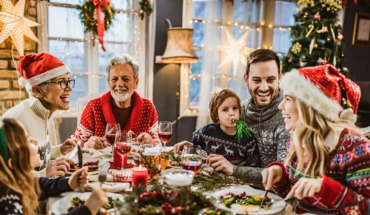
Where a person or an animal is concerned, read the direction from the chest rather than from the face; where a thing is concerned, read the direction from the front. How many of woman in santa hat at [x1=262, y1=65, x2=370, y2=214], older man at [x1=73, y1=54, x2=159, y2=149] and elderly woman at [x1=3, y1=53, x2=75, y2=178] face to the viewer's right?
1

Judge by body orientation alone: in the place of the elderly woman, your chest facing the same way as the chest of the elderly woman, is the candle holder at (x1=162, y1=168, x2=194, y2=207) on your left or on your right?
on your right

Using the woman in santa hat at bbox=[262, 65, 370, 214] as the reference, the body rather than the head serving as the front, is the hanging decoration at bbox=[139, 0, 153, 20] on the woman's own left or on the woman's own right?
on the woman's own right

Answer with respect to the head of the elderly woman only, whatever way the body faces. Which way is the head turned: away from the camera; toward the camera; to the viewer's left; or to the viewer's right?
to the viewer's right

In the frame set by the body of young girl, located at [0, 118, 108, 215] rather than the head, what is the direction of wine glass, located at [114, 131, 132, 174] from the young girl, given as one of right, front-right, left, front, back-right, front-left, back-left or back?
front-left

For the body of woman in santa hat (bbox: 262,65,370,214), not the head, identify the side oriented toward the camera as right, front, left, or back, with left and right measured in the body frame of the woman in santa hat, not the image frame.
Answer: left

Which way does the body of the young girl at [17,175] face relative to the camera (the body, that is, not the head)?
to the viewer's right

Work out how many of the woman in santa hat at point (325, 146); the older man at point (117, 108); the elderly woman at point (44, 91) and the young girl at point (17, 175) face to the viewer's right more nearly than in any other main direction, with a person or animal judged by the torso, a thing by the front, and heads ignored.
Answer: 2

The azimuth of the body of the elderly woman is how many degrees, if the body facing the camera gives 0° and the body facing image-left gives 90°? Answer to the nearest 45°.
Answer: approximately 270°

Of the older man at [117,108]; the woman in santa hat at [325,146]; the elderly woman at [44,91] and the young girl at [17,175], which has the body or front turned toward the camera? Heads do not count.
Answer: the older man

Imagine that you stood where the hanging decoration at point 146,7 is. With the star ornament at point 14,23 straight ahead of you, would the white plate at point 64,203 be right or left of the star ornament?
left

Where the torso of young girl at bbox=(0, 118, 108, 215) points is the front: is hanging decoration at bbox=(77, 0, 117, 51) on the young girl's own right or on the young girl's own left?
on the young girl's own left

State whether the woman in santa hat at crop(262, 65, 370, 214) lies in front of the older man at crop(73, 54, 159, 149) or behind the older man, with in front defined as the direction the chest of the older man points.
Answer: in front

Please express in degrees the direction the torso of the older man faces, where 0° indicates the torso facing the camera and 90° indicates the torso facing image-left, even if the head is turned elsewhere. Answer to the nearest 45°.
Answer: approximately 0°

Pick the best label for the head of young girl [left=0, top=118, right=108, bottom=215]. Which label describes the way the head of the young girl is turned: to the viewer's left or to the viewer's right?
to the viewer's right

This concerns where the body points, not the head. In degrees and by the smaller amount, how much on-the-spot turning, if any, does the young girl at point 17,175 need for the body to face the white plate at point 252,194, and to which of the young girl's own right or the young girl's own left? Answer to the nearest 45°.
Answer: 0° — they already face it

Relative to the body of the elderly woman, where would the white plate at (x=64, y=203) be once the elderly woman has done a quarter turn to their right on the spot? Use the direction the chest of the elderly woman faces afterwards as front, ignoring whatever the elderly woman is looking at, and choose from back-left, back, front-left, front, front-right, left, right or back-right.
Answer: front

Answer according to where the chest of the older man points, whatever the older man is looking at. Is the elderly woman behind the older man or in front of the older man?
in front
